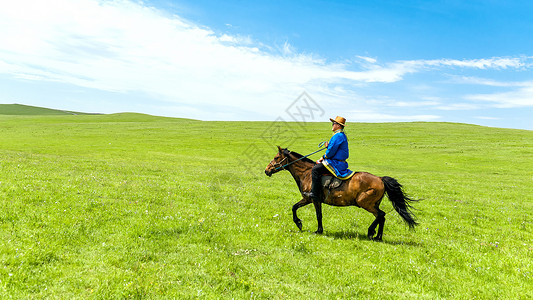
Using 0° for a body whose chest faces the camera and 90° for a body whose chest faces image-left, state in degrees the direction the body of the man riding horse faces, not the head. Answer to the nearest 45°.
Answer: approximately 90°

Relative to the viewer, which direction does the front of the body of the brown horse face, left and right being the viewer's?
facing to the left of the viewer
